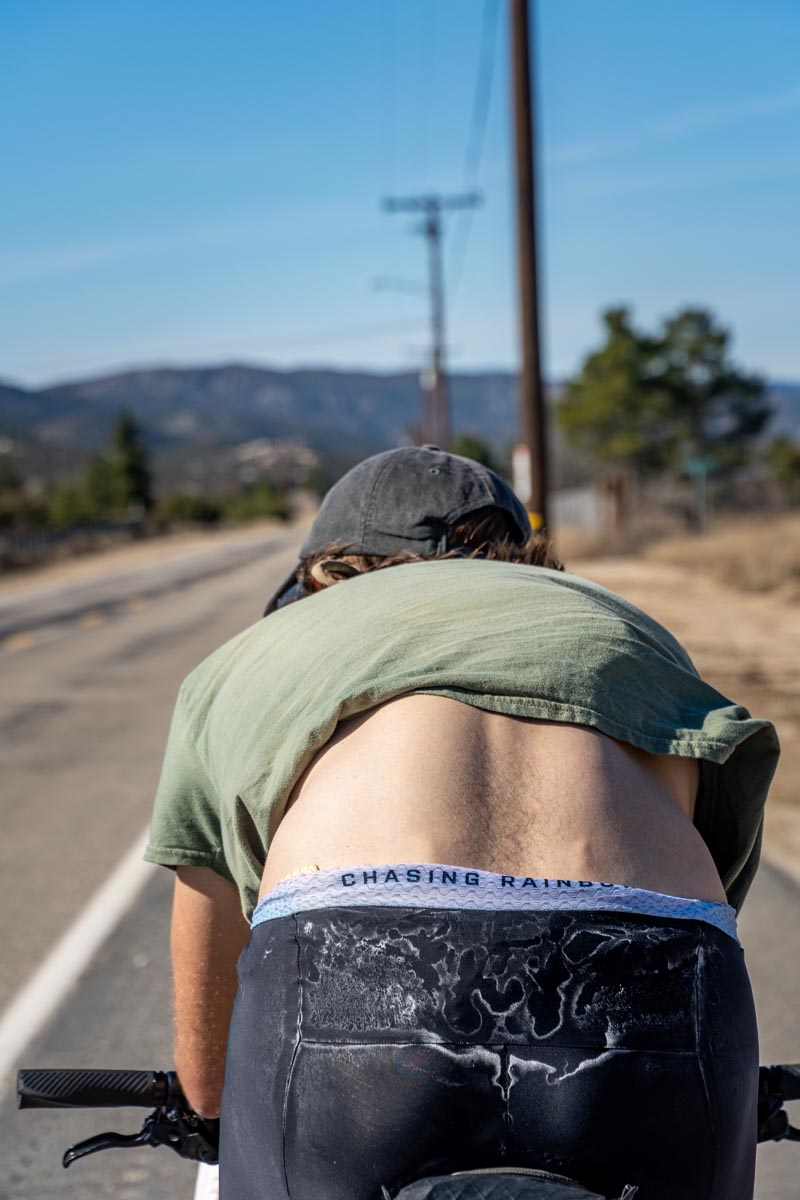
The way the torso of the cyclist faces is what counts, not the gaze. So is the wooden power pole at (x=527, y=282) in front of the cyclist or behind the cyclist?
in front

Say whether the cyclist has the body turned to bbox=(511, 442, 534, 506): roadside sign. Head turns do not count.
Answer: yes

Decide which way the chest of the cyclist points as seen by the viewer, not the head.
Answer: away from the camera
